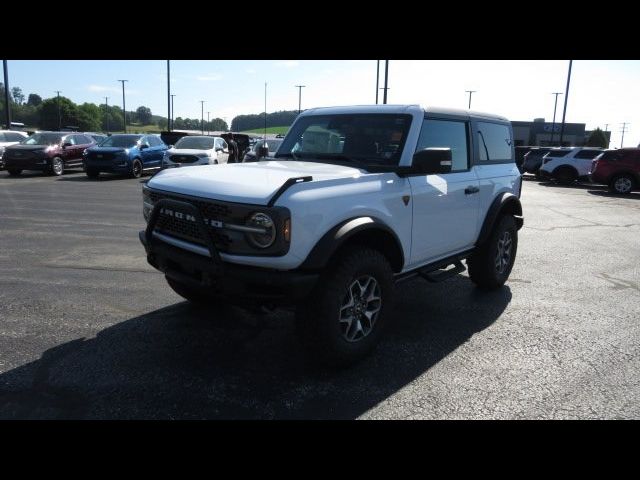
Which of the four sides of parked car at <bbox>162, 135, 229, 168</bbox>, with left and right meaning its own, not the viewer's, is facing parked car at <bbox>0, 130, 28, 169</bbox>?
right

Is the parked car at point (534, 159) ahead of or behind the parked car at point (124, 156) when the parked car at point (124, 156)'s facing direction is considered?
behind

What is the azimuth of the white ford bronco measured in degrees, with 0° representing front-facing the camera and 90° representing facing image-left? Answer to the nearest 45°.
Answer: approximately 45°

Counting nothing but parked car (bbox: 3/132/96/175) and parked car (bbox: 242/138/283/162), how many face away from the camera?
0

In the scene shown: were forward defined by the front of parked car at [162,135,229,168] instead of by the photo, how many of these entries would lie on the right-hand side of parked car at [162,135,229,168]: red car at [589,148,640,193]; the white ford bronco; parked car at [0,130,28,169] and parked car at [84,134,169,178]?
2

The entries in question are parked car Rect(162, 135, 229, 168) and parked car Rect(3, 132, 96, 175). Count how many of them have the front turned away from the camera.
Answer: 0

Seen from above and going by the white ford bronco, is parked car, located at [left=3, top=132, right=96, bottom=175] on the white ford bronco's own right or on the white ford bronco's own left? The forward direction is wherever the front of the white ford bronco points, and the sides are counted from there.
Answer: on the white ford bronco's own right

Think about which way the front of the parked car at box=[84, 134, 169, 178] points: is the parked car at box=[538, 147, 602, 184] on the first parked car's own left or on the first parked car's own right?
on the first parked car's own left

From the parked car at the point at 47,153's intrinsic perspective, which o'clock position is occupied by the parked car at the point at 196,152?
the parked car at the point at 196,152 is roughly at 9 o'clock from the parked car at the point at 47,153.
